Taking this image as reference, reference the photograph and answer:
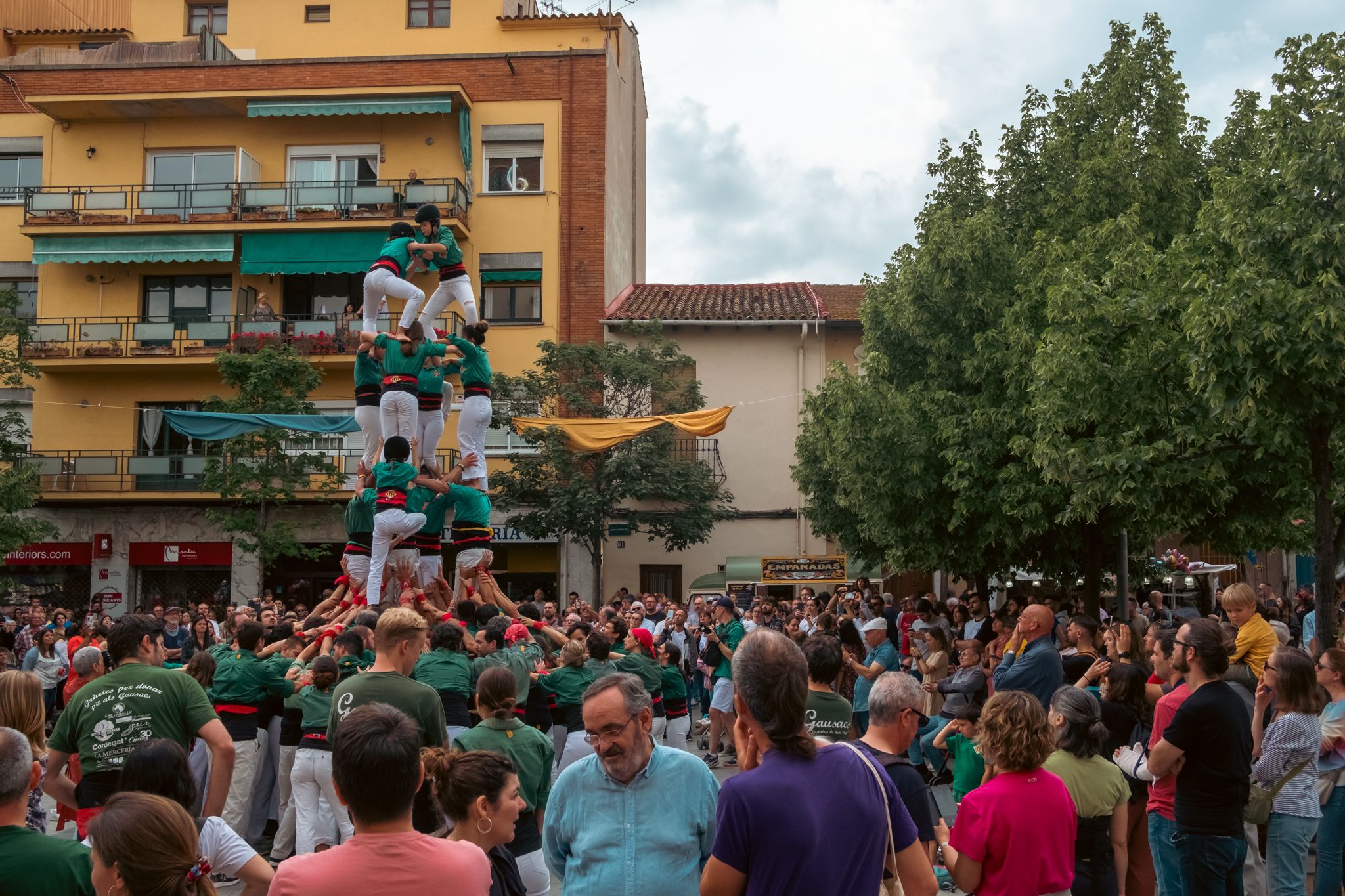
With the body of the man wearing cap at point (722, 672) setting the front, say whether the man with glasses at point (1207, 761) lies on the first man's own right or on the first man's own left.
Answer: on the first man's own left

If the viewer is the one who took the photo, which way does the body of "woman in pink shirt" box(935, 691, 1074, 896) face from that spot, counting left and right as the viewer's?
facing away from the viewer and to the left of the viewer

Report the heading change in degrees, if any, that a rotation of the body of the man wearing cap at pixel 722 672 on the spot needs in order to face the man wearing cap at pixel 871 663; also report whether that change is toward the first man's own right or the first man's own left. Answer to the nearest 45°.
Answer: approximately 90° to the first man's own left

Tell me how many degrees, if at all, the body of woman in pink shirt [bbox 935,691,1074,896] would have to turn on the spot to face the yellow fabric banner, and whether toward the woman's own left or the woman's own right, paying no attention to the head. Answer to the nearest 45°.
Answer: approximately 45° to the woman's own right

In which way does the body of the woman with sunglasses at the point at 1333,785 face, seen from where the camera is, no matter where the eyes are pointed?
to the viewer's left

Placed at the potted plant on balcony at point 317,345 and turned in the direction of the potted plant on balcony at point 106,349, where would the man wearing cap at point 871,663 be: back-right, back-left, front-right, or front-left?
back-left

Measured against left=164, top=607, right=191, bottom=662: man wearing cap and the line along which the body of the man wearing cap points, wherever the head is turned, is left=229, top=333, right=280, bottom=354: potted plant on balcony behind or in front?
behind
